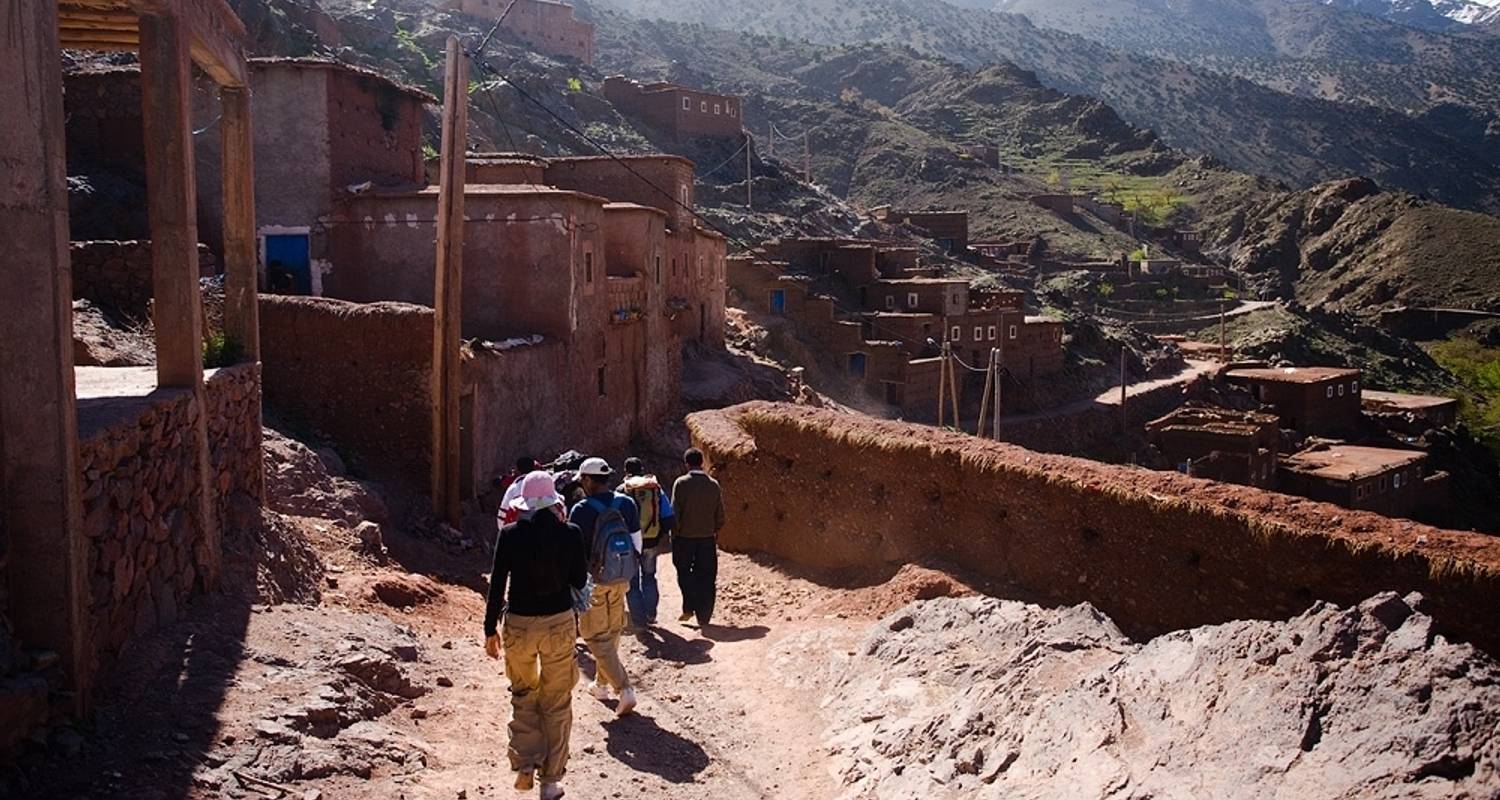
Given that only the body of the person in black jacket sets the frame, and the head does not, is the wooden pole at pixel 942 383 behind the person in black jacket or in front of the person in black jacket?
in front

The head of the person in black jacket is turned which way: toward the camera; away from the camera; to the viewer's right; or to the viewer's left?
away from the camera

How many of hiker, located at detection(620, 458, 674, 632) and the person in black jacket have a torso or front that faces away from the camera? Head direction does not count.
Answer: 2

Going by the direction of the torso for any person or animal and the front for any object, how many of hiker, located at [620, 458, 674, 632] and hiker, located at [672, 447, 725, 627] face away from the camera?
2

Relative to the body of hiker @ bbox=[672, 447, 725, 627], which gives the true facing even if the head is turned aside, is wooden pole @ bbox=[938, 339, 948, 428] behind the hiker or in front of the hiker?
in front

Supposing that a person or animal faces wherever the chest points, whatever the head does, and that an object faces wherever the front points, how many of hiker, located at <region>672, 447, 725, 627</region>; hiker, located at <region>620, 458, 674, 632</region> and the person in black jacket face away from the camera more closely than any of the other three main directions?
3

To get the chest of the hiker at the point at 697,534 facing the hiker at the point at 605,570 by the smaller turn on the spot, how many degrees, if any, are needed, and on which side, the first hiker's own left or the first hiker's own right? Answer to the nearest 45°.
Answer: approximately 180°

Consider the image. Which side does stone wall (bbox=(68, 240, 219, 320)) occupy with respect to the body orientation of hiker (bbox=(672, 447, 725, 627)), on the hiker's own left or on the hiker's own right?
on the hiker's own left

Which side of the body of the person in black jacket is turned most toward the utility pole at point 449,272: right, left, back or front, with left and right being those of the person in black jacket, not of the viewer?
front

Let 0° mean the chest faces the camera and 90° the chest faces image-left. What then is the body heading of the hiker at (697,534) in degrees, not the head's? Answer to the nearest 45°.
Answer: approximately 180°

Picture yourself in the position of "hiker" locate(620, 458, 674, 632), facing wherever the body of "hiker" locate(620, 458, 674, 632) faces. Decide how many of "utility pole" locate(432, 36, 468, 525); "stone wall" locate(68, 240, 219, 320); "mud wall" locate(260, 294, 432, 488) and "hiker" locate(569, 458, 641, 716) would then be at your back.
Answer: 1

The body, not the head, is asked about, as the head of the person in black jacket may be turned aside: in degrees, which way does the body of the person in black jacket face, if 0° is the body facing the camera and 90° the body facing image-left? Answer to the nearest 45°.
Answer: approximately 180°

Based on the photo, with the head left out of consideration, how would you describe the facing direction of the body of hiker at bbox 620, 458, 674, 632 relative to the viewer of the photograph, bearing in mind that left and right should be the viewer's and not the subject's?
facing away from the viewer
